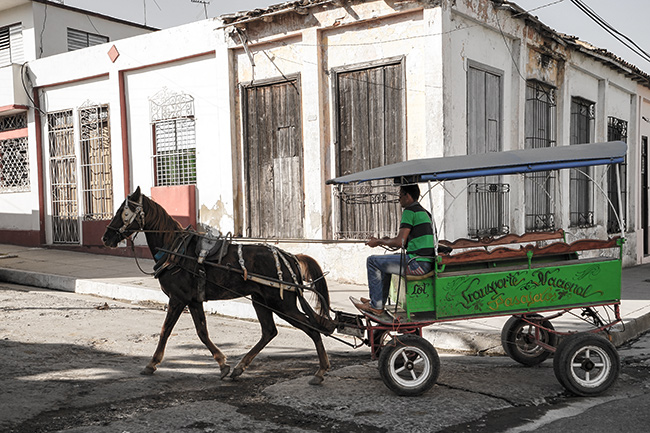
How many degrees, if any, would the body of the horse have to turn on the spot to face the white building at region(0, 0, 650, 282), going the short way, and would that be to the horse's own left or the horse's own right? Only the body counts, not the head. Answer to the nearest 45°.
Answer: approximately 90° to the horse's own right

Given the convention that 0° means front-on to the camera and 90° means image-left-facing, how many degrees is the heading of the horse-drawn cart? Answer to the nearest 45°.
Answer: approximately 90°

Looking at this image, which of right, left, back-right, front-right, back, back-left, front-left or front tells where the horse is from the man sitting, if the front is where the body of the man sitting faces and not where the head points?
front

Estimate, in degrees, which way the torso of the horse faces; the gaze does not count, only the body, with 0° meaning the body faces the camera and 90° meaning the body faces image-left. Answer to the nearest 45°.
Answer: approximately 90°

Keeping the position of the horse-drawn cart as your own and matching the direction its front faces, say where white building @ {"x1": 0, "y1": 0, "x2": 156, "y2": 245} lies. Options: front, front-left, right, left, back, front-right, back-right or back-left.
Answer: front-right

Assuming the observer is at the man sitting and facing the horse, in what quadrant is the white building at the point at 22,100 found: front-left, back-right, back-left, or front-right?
front-right

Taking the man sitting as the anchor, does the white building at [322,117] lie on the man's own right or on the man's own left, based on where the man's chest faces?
on the man's own right

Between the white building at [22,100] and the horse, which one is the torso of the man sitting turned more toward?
the horse

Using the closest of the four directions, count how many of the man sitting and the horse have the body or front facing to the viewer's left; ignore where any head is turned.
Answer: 2

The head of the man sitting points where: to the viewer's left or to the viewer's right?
to the viewer's left

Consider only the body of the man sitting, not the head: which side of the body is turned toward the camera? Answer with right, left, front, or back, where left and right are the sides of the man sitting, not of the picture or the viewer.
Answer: left

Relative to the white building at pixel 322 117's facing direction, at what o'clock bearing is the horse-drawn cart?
The horse-drawn cart is roughly at 10 o'clock from the white building.

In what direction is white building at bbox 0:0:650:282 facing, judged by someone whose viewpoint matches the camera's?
facing the viewer and to the left of the viewer

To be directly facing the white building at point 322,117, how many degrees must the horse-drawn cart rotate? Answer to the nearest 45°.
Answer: approximately 90° to its right

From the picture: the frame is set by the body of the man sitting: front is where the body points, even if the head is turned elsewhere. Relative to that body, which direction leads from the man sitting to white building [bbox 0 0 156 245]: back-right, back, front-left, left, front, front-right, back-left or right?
front-right
